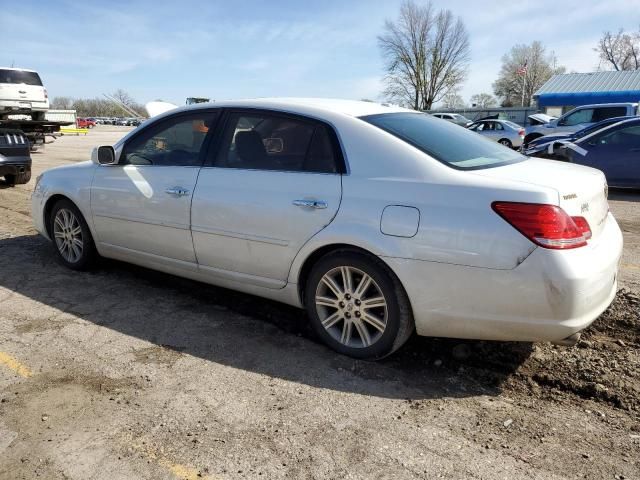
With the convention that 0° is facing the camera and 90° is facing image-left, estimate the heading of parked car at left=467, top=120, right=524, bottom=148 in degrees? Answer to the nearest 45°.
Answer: approximately 135°

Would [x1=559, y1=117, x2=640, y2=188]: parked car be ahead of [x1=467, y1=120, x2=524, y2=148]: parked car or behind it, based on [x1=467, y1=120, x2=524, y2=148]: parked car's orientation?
behind

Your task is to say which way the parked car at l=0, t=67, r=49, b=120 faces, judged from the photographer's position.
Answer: facing away from the viewer

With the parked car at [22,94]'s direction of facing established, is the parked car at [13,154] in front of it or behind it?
behind

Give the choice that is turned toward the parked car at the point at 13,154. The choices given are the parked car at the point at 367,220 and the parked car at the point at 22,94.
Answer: the parked car at the point at 367,220

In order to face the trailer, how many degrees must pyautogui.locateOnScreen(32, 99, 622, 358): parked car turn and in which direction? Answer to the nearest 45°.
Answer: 0° — it already faces it

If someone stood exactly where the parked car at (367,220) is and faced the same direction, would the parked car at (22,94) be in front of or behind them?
in front

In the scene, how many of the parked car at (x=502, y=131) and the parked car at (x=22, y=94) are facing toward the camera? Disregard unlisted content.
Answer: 0

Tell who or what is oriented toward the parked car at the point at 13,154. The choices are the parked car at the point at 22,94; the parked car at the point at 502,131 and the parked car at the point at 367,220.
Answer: the parked car at the point at 367,220

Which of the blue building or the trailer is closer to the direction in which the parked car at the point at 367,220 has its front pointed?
the trailer

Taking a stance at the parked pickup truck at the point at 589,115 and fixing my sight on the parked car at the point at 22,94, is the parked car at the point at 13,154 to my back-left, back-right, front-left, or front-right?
front-left

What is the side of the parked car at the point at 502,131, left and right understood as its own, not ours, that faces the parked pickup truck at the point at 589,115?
back
